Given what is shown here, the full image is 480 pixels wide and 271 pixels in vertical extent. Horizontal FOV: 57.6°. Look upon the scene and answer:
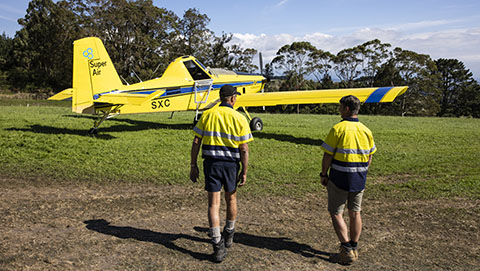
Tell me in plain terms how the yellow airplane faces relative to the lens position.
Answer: facing away from the viewer and to the right of the viewer
